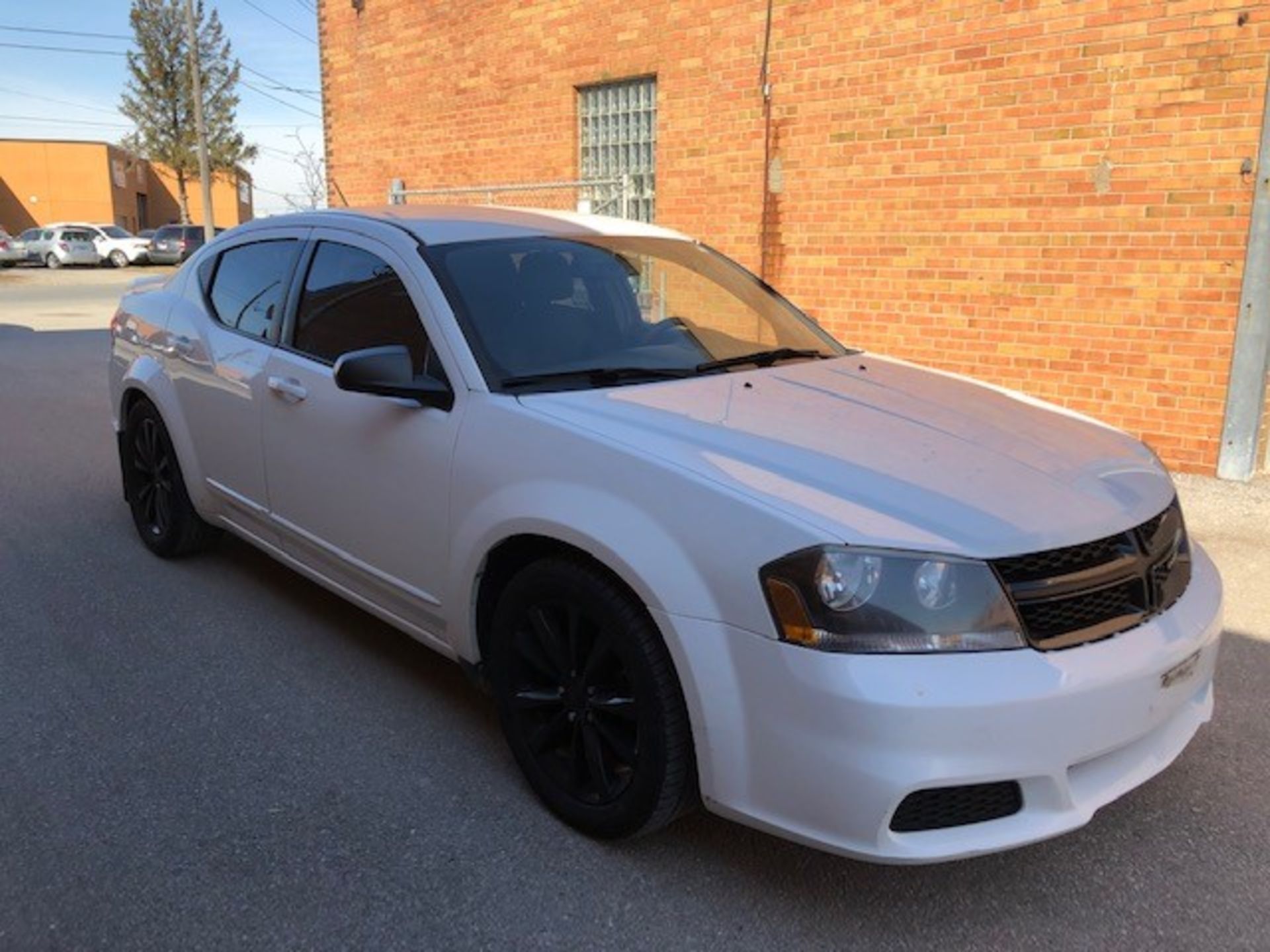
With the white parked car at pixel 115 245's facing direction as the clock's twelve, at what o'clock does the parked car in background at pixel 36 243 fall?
The parked car in background is roughly at 5 o'clock from the white parked car.

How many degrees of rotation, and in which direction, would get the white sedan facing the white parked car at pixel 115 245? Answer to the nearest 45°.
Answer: approximately 180°

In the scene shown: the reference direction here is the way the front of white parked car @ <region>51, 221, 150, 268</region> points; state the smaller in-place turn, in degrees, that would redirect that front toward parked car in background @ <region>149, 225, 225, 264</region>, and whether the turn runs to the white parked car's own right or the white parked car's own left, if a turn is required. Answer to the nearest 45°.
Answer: approximately 45° to the white parked car's own left

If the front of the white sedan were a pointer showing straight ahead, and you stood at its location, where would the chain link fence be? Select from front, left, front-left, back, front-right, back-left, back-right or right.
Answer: back-left

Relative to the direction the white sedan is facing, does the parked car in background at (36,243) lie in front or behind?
behind

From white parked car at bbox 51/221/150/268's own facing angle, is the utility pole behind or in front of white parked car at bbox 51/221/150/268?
in front

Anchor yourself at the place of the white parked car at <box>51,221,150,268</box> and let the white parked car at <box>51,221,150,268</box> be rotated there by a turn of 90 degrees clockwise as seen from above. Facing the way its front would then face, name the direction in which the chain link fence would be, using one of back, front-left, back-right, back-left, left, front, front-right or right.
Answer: front-left

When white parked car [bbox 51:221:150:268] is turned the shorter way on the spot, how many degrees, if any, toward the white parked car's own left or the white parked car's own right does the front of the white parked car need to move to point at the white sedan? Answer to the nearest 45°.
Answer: approximately 45° to the white parked car's own right

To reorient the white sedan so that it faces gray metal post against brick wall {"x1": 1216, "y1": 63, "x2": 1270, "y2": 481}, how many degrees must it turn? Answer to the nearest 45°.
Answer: approximately 90° to its left

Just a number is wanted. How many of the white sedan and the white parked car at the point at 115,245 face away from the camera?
0

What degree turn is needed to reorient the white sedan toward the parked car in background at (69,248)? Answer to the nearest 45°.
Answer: approximately 180°

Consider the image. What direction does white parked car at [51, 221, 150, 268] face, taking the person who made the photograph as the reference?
facing the viewer and to the right of the viewer
